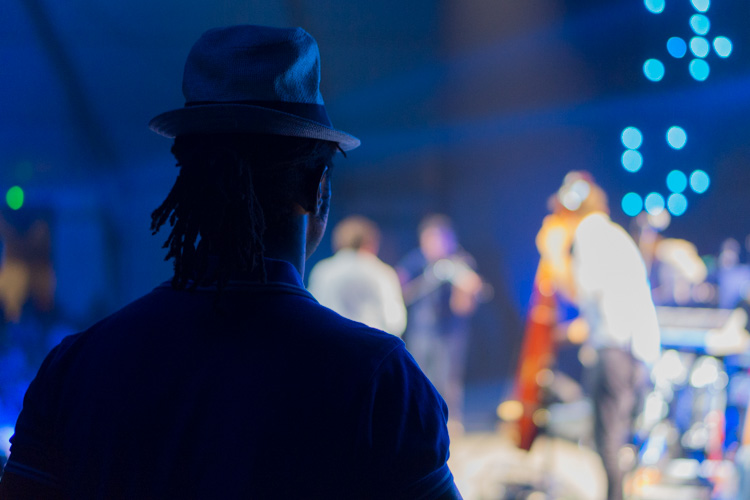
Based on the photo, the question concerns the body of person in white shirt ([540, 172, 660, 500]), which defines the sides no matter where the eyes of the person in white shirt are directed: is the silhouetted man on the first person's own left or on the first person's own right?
on the first person's own left

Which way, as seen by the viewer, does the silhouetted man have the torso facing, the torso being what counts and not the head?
away from the camera

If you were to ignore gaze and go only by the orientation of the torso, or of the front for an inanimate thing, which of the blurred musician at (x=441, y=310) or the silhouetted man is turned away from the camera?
the silhouetted man

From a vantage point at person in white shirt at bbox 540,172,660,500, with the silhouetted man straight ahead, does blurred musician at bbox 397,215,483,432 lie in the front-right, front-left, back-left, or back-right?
back-right

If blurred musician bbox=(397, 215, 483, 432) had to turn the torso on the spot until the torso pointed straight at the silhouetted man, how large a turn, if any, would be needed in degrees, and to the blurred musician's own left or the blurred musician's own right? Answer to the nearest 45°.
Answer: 0° — they already face them

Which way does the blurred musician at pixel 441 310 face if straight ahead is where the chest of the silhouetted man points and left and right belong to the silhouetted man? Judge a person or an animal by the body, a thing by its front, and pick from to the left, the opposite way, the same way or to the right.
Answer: the opposite way
